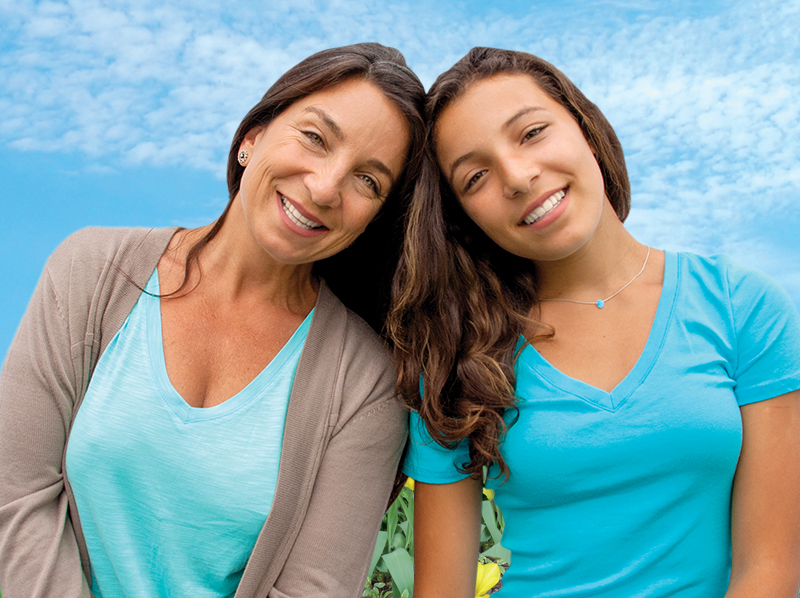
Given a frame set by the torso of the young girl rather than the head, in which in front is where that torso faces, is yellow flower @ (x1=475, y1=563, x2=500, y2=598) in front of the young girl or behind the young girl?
behind

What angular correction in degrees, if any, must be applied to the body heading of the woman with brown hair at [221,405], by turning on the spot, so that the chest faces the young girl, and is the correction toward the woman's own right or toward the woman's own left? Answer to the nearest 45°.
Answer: approximately 90° to the woman's own left

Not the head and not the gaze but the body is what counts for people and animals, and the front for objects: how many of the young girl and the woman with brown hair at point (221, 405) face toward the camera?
2

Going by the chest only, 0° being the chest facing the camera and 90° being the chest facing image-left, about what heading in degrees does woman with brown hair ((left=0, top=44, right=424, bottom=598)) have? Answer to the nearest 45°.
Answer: approximately 0°

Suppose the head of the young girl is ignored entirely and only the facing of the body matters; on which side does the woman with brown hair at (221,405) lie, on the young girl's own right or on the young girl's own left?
on the young girl's own right

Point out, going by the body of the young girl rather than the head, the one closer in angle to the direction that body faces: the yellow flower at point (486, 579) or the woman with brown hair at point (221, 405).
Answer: the woman with brown hair
